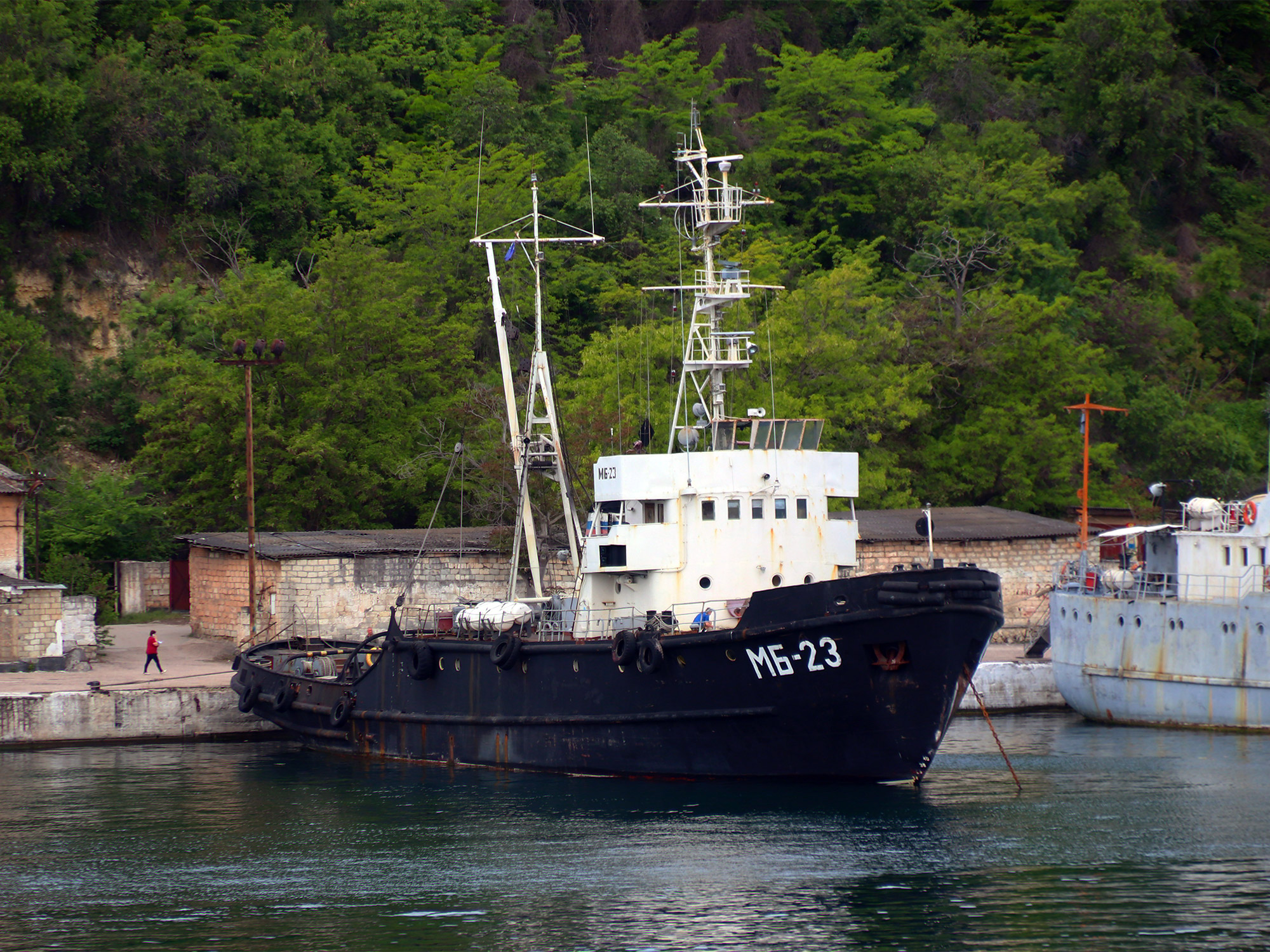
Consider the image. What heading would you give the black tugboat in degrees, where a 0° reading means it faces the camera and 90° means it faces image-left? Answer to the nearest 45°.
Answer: approximately 315°

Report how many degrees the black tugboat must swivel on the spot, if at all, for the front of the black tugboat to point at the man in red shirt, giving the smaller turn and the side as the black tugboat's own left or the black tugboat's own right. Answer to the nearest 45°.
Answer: approximately 180°
